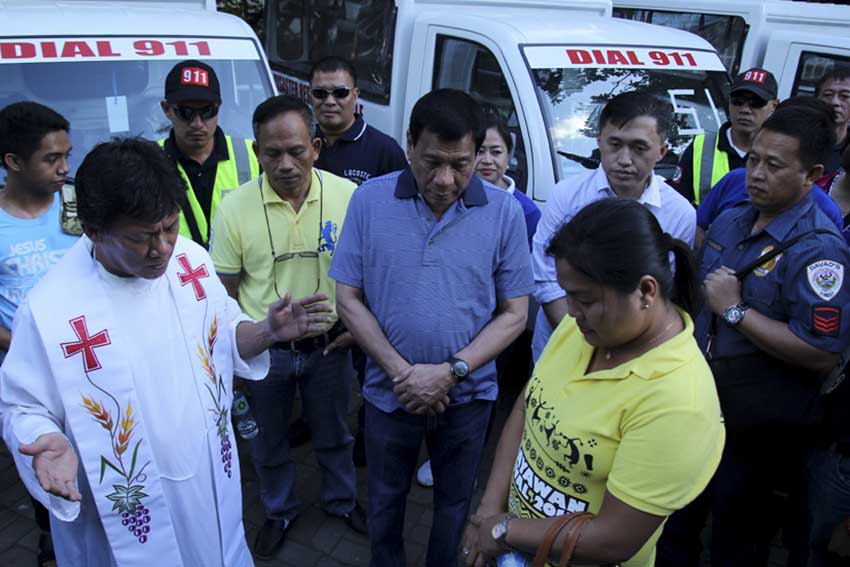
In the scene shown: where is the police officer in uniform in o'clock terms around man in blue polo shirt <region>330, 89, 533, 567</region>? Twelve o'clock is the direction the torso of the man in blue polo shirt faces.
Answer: The police officer in uniform is roughly at 9 o'clock from the man in blue polo shirt.

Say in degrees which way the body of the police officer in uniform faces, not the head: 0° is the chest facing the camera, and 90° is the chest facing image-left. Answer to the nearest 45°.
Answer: approximately 45°

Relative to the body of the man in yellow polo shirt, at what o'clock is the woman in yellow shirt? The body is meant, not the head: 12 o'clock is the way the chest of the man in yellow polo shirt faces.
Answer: The woman in yellow shirt is roughly at 11 o'clock from the man in yellow polo shirt.

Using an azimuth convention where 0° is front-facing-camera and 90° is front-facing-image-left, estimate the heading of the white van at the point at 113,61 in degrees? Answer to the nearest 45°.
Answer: approximately 0°

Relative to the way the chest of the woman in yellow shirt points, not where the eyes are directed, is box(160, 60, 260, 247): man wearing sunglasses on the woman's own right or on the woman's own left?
on the woman's own right

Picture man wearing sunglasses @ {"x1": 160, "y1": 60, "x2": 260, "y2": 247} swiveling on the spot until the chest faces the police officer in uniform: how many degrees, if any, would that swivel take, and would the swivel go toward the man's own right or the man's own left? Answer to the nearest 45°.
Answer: approximately 45° to the man's own left

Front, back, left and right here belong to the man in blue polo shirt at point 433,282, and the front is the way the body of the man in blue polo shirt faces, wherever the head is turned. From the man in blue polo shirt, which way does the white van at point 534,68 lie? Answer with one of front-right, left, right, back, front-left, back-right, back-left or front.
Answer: back

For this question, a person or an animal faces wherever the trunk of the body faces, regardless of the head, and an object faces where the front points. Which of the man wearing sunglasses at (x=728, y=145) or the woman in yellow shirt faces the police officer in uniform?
the man wearing sunglasses

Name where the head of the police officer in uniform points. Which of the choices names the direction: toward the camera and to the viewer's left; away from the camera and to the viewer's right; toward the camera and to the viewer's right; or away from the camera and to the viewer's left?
toward the camera and to the viewer's left

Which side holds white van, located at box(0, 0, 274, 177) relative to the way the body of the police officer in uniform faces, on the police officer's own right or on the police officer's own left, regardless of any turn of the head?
on the police officer's own right
